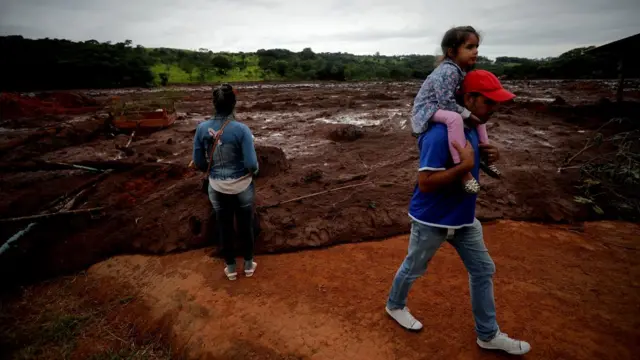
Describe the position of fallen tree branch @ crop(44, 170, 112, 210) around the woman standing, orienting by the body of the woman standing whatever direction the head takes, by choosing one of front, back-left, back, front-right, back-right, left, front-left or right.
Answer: front-left

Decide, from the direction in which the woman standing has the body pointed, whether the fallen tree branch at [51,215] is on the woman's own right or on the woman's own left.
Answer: on the woman's own left

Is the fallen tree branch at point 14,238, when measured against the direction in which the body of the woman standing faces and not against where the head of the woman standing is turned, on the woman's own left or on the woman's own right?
on the woman's own left

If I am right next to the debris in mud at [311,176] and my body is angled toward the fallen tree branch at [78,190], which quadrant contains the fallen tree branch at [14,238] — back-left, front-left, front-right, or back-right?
front-left

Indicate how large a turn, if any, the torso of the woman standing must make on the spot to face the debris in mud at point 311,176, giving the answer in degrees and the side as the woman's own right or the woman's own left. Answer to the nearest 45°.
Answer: approximately 45° to the woman's own right

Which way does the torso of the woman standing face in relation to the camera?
away from the camera

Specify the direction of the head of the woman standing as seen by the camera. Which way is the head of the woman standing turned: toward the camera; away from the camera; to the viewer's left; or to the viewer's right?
away from the camera

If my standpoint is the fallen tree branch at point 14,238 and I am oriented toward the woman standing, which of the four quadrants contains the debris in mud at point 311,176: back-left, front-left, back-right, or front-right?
front-left

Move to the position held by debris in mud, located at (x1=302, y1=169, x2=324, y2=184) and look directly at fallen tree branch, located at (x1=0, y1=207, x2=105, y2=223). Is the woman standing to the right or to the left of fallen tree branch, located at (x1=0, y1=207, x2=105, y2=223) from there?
left
